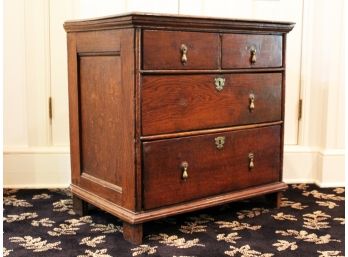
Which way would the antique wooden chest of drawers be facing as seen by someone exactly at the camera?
facing the viewer and to the right of the viewer
